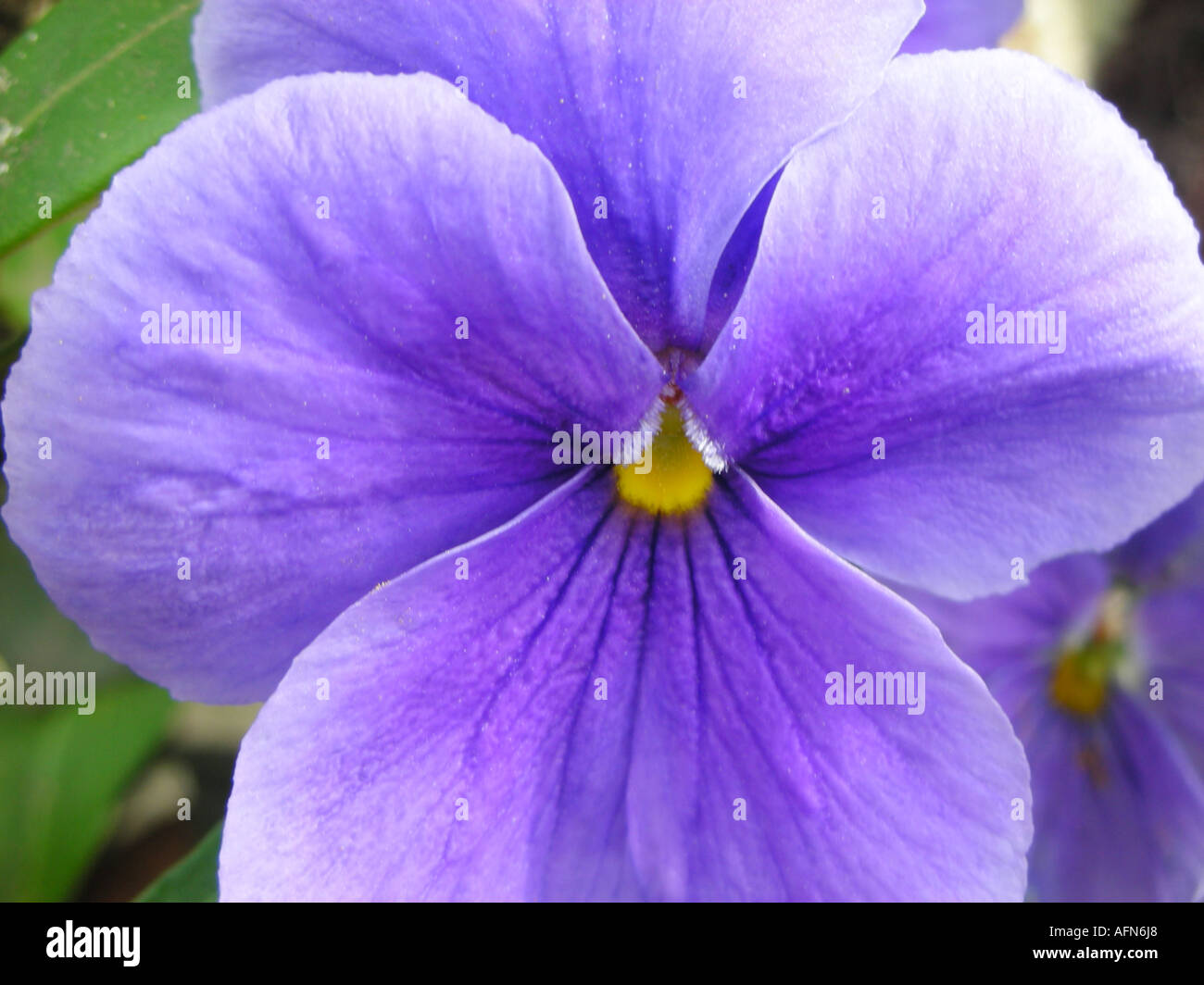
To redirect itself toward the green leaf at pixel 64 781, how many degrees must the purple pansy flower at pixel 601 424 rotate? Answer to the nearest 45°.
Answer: approximately 135° to its right

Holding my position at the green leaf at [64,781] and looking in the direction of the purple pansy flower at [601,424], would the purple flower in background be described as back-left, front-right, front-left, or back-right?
front-left

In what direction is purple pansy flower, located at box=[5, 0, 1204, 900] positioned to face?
toward the camera

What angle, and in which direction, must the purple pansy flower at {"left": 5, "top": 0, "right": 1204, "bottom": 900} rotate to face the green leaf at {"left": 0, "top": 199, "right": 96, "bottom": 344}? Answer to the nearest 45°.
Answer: approximately 135° to its right
